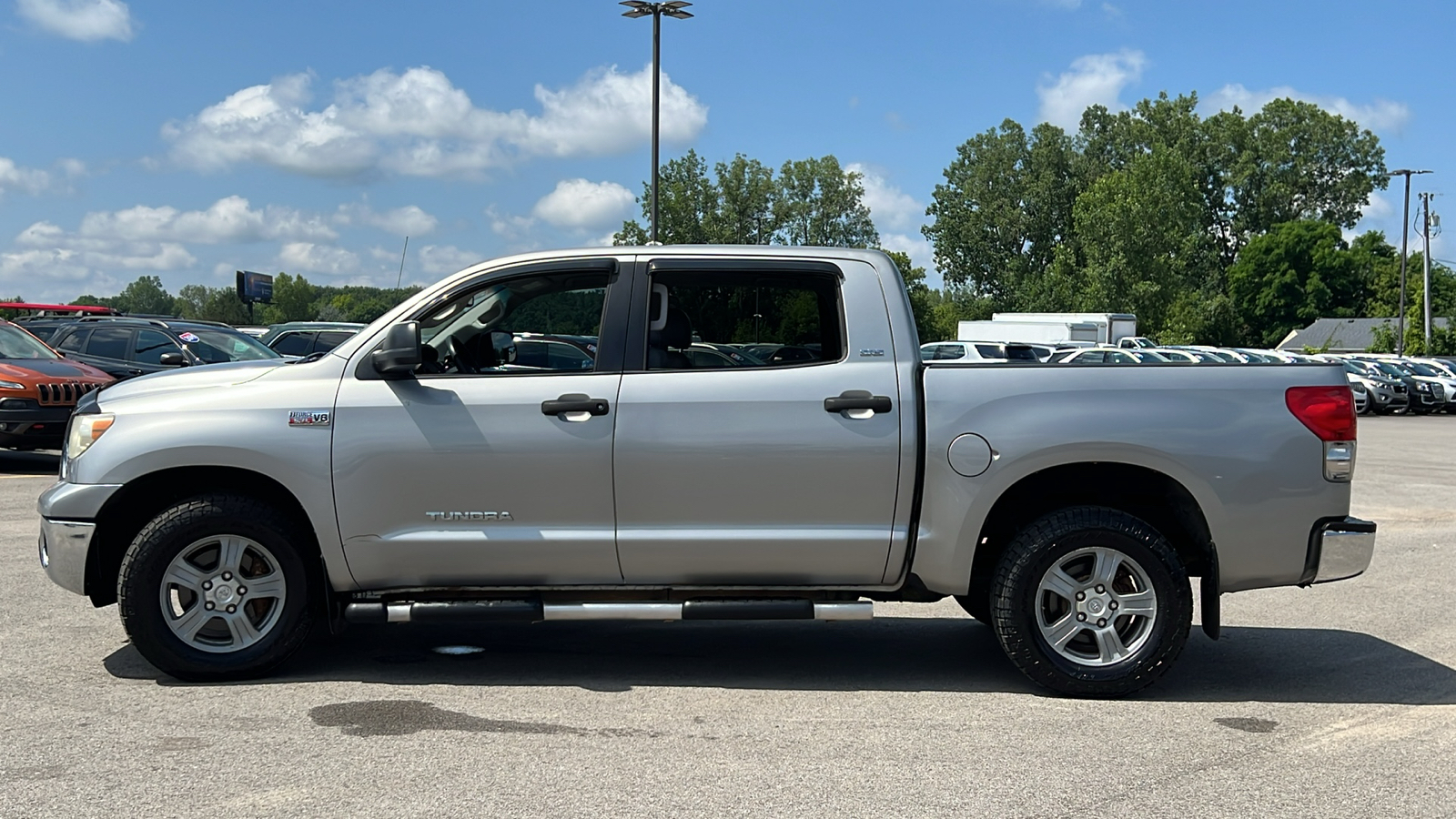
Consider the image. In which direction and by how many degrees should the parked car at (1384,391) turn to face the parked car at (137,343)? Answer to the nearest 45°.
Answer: approximately 90° to its right

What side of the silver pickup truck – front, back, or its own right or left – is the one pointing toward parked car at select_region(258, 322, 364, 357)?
right

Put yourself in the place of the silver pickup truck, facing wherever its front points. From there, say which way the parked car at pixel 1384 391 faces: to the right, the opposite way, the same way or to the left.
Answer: to the left

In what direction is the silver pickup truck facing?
to the viewer's left

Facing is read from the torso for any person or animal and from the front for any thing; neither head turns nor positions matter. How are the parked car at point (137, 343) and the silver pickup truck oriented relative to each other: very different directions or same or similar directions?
very different directions

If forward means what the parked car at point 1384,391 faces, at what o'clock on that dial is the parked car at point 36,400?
the parked car at point 36,400 is roughly at 2 o'clock from the parked car at point 1384,391.

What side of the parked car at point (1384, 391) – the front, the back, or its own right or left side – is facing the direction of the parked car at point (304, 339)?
right

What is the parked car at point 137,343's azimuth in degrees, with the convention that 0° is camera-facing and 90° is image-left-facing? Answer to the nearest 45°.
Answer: approximately 315°

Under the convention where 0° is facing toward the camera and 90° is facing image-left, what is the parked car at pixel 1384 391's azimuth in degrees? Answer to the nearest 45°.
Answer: approximately 315°

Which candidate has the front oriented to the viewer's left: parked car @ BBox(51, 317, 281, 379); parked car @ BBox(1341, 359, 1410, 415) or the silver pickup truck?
the silver pickup truck

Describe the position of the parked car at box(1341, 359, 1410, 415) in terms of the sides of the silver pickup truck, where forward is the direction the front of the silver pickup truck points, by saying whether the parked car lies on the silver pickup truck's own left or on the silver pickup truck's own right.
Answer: on the silver pickup truck's own right
